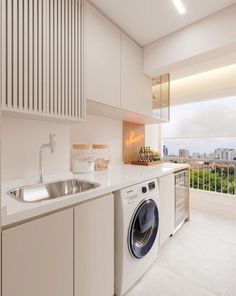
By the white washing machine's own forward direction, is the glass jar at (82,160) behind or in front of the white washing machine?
behind

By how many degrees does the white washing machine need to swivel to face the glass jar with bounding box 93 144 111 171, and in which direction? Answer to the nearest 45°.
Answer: approximately 180°

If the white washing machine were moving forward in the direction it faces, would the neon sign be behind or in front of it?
behind

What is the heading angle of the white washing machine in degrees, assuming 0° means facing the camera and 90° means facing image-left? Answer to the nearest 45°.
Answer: approximately 315°

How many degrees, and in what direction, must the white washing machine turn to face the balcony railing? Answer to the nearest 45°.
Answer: approximately 90° to its left
